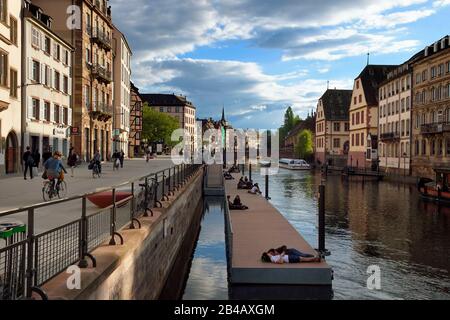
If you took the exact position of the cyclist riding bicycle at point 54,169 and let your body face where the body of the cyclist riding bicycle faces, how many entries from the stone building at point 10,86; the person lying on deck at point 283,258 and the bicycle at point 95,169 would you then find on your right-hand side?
1

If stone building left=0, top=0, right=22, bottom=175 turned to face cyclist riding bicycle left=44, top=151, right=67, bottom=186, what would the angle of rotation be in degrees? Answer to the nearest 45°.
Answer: approximately 45° to its right

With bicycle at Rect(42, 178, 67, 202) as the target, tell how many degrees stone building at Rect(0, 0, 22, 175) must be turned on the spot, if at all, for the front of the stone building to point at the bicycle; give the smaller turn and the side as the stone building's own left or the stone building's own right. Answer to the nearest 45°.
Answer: approximately 45° to the stone building's own right

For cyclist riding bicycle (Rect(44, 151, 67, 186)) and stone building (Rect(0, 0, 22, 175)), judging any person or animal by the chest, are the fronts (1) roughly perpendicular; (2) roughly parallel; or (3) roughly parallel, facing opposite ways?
roughly perpendicular

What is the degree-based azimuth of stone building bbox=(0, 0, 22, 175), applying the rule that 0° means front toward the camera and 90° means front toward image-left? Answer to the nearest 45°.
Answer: approximately 315°

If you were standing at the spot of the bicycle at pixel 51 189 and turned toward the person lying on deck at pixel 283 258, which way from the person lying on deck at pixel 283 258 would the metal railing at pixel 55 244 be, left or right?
right
